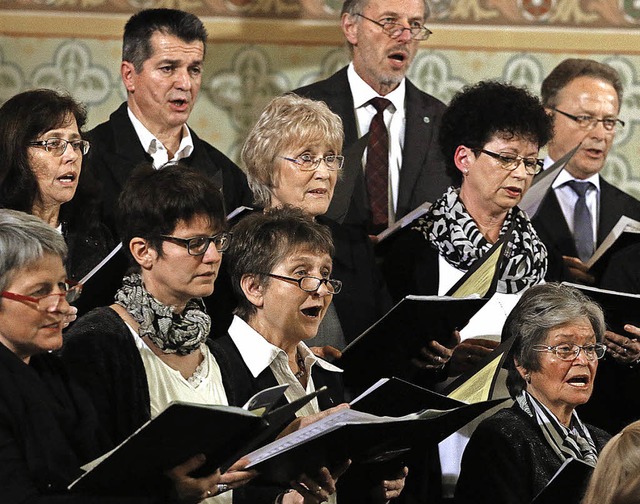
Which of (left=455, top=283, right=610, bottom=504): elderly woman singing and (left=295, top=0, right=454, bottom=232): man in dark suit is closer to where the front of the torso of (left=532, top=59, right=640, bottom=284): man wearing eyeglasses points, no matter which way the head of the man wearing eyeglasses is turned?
the elderly woman singing

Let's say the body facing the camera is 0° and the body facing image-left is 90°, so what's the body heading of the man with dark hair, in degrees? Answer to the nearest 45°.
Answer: approximately 315°

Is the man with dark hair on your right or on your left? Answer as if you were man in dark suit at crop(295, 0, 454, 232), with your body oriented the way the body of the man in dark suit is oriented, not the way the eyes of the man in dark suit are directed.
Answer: on your right

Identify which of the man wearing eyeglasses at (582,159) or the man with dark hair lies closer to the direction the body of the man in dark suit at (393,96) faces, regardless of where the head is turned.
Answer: the man wearing eyeglasses

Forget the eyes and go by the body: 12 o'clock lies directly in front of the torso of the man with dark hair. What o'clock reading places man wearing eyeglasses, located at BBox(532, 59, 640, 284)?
The man wearing eyeglasses is roughly at 10 o'clock from the man with dark hair.

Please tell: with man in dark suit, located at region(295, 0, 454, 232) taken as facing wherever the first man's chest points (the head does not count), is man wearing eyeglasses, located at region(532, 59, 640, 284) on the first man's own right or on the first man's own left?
on the first man's own left

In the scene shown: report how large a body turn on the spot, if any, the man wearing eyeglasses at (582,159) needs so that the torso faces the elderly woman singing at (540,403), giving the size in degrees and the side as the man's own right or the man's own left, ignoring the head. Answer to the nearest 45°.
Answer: approximately 45° to the man's own right
